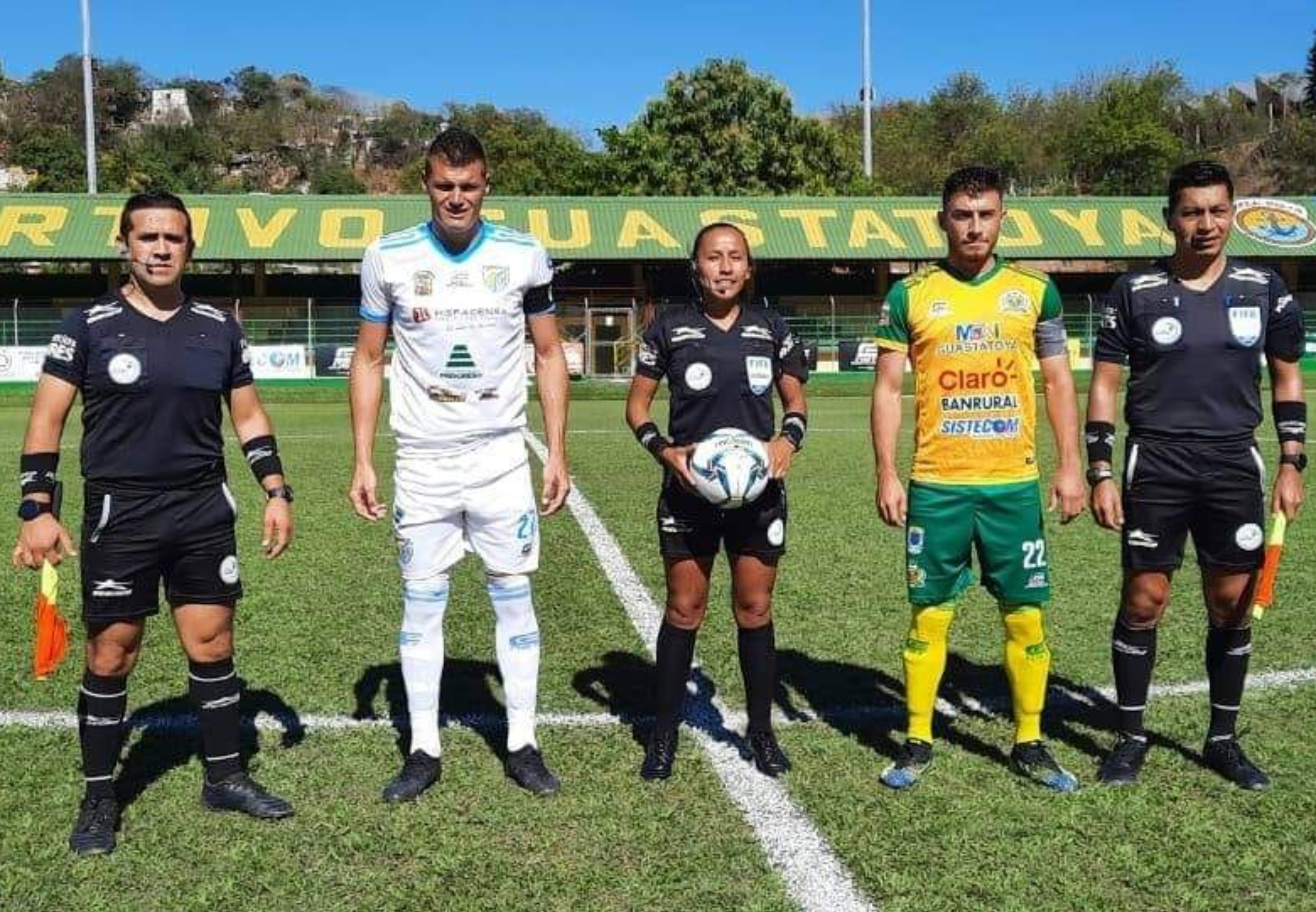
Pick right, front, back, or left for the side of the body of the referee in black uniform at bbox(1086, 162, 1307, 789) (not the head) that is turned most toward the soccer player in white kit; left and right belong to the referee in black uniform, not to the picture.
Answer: right

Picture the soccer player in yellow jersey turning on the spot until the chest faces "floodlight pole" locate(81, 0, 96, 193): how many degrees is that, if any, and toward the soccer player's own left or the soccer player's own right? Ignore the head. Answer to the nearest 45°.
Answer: approximately 135° to the soccer player's own right

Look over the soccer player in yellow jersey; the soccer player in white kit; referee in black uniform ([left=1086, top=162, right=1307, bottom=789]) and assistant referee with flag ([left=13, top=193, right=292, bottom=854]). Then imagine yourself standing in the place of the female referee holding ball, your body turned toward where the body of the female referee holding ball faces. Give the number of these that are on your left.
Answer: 2

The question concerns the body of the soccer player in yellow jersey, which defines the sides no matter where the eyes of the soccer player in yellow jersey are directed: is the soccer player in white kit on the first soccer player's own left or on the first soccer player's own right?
on the first soccer player's own right

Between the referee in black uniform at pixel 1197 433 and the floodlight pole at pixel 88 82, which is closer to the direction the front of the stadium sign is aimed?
the referee in black uniform

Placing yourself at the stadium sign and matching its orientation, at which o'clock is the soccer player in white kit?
The soccer player in white kit is roughly at 12 o'clock from the stadium sign.

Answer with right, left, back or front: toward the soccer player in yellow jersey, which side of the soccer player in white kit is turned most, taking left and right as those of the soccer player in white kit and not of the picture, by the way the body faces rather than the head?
left

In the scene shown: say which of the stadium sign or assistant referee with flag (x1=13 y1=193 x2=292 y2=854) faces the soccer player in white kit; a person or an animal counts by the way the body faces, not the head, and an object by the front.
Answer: the stadium sign

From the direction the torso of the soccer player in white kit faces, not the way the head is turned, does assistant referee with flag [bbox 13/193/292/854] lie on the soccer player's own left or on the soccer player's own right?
on the soccer player's own right

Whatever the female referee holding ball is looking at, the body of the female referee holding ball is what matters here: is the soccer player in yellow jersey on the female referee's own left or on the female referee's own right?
on the female referee's own left

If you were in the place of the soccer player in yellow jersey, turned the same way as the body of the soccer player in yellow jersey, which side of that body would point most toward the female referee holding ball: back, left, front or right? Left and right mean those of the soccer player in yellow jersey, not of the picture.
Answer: right
